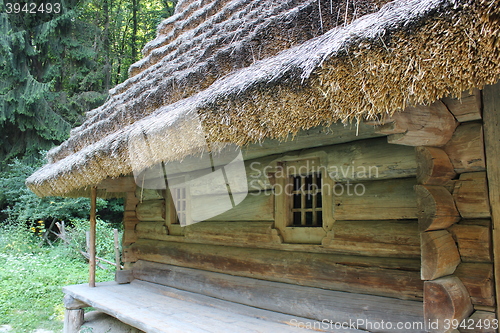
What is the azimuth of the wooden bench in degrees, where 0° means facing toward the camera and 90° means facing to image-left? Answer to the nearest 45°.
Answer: approximately 45°

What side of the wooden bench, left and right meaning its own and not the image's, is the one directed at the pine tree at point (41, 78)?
right

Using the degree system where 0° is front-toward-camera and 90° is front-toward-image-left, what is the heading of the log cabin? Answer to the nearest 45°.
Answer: approximately 45°

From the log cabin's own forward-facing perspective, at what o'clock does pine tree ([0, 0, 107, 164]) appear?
The pine tree is roughly at 3 o'clock from the log cabin.
